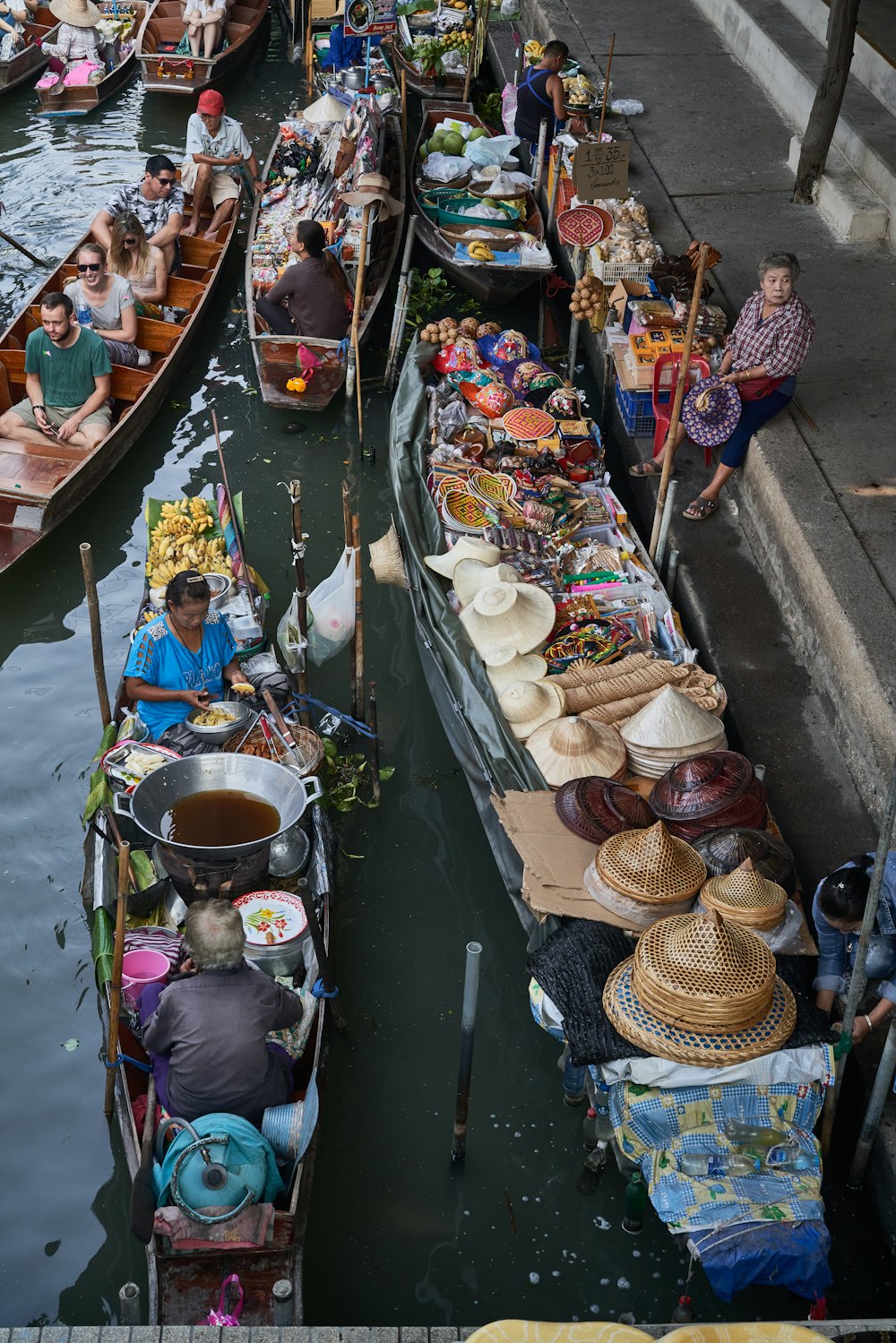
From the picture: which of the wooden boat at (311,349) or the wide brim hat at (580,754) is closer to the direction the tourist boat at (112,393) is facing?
the wide brim hat

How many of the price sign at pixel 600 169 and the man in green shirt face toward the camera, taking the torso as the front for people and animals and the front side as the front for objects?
2

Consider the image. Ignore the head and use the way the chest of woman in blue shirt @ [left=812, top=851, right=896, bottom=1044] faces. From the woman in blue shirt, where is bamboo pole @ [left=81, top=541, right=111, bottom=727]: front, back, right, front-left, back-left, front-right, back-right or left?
front-right

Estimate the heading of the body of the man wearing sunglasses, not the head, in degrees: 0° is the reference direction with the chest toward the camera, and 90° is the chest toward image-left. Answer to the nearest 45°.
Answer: approximately 315°

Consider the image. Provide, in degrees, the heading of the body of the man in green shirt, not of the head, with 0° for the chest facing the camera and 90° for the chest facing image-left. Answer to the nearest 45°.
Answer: approximately 0°

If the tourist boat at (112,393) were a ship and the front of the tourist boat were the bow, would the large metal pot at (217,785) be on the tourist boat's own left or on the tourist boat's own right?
on the tourist boat's own left

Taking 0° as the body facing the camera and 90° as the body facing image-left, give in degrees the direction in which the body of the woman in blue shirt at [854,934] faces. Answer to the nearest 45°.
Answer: approximately 45°

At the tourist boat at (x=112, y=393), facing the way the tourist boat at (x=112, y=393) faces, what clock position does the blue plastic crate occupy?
The blue plastic crate is roughly at 8 o'clock from the tourist boat.

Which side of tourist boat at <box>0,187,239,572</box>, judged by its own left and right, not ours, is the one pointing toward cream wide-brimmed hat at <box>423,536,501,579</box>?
left

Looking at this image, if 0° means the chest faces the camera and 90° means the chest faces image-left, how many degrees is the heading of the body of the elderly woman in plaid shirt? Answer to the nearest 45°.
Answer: approximately 45°
